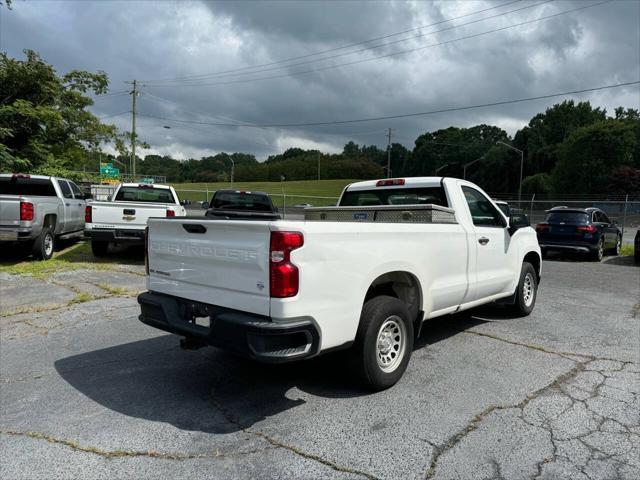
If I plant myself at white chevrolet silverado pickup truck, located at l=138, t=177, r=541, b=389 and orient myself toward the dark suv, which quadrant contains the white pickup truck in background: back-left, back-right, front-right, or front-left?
front-left

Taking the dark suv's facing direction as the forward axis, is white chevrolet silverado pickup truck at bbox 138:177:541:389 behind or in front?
behind

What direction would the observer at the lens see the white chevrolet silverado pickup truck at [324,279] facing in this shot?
facing away from the viewer and to the right of the viewer

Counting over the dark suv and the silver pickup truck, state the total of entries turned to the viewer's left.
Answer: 0

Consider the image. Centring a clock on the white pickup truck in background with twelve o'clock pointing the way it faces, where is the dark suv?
The dark suv is roughly at 3 o'clock from the white pickup truck in background.

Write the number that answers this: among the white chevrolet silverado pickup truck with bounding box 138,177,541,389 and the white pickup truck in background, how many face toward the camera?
0

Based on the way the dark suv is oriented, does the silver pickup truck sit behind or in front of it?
behind

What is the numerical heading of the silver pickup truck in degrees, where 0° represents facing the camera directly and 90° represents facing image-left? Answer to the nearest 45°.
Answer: approximately 225°

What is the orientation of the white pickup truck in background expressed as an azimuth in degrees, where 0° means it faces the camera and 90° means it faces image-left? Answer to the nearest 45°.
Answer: approximately 180°

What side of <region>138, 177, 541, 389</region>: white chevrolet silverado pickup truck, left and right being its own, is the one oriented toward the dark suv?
front

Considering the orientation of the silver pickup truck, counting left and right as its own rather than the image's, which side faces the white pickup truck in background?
right

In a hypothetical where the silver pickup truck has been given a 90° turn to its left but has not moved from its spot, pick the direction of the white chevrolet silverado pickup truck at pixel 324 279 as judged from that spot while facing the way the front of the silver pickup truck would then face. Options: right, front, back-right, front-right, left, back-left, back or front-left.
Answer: back-left

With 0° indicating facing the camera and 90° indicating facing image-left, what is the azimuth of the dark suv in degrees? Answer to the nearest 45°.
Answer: approximately 225°
